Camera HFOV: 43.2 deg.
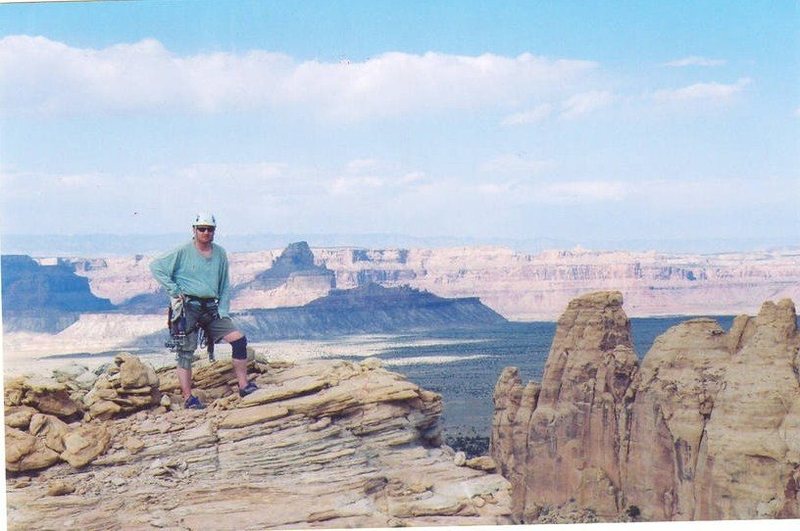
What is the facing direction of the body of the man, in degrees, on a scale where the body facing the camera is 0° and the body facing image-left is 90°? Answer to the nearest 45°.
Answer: approximately 315°

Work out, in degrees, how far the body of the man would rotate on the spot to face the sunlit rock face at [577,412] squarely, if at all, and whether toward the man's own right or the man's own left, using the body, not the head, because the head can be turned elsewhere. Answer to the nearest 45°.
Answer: approximately 90° to the man's own left
